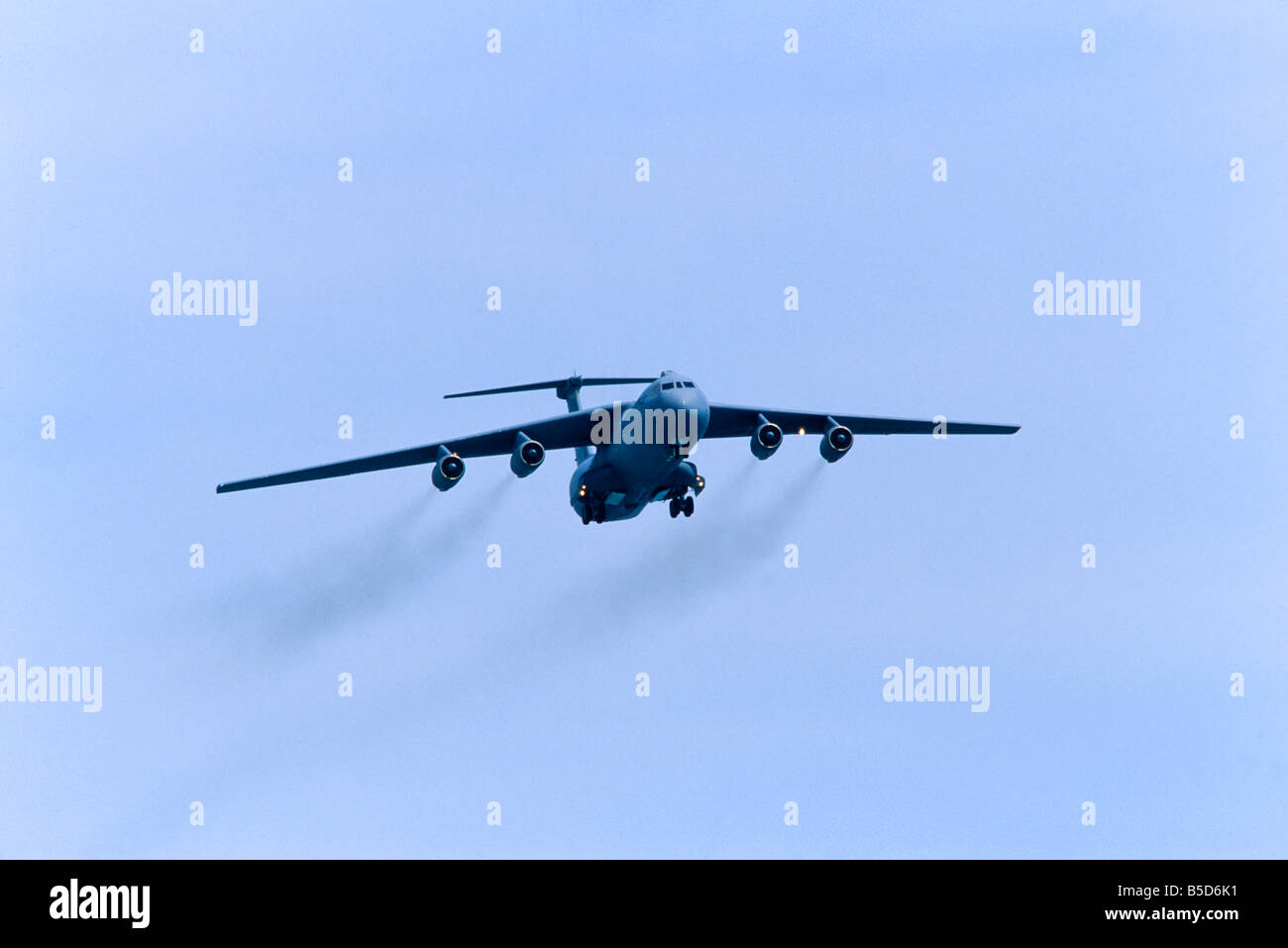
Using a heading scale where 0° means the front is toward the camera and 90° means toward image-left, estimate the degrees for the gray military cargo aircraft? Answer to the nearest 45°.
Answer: approximately 0°
